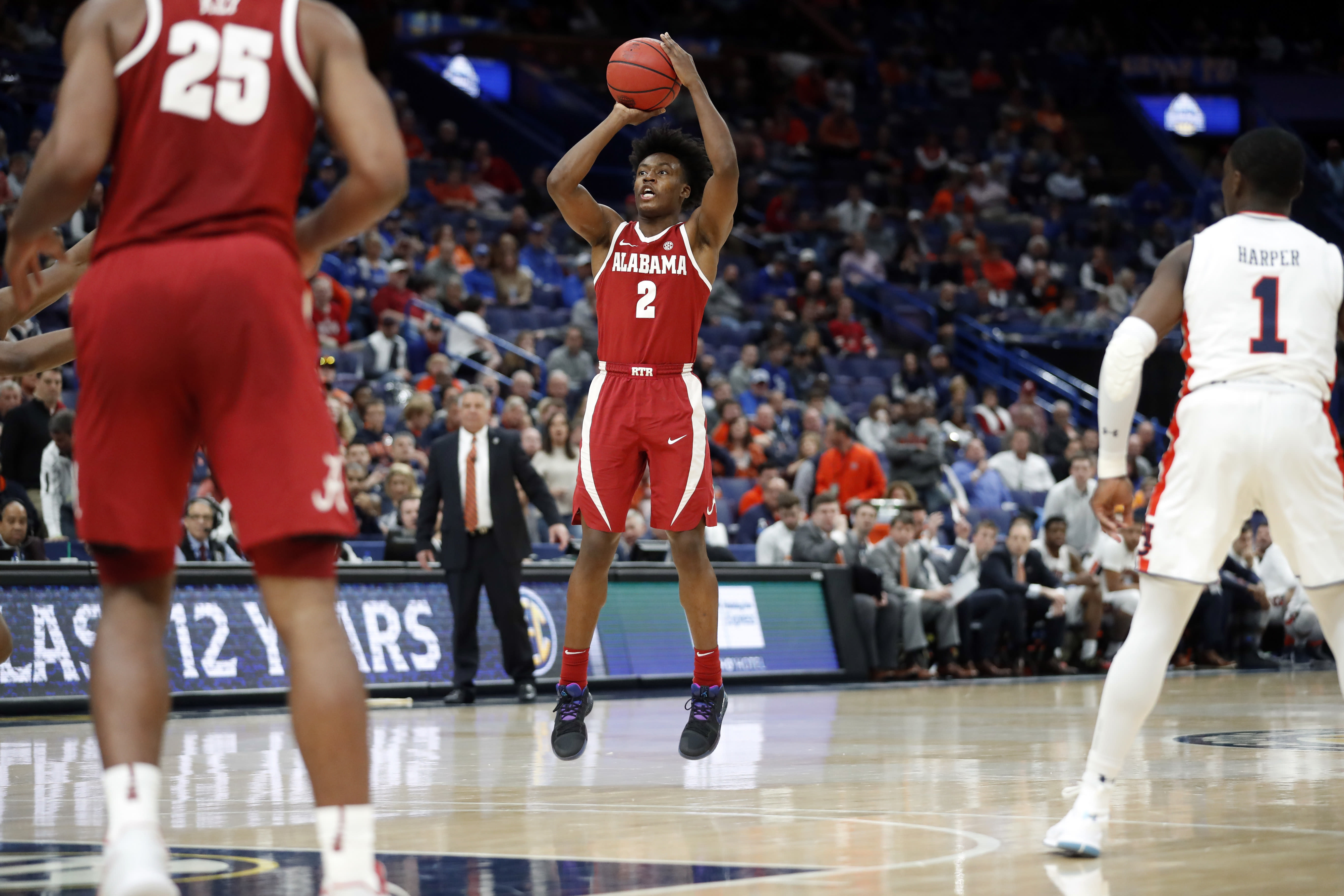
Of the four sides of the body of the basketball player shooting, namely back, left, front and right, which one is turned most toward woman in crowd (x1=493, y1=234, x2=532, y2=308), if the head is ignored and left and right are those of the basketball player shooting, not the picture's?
back

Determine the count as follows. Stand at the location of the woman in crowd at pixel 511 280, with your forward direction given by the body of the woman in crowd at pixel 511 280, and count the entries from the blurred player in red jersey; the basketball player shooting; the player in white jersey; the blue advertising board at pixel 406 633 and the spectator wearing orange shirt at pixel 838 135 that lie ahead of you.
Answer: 4

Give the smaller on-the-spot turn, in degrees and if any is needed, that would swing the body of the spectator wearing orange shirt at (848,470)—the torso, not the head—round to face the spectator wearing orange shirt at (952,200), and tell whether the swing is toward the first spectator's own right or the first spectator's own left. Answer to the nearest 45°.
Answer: approximately 135° to the first spectator's own right

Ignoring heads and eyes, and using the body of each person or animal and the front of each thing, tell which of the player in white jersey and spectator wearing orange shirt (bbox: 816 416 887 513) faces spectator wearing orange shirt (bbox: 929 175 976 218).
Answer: the player in white jersey

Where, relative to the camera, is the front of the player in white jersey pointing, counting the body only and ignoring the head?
away from the camera

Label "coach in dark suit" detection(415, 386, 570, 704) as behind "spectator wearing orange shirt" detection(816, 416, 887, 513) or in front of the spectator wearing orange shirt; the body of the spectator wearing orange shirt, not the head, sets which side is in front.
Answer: in front

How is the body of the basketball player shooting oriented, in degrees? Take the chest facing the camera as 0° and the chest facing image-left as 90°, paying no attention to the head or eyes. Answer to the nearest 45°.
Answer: approximately 0°

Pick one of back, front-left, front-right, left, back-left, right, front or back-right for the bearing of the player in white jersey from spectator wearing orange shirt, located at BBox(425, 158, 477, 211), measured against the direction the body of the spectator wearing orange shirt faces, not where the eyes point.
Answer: front

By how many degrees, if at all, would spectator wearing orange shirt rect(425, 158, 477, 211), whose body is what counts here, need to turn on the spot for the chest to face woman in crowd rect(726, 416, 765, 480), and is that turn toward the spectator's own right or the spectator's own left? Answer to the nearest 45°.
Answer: approximately 45° to the spectator's own left

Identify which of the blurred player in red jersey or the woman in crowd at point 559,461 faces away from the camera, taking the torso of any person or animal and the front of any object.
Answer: the blurred player in red jersey

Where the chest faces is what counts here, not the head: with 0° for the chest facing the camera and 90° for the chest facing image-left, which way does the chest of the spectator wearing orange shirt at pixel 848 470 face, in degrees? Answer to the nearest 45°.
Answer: approximately 45°

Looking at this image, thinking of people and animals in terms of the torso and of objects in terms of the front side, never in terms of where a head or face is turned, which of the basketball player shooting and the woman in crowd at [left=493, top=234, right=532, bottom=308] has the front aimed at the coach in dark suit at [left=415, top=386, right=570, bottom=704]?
the woman in crowd
